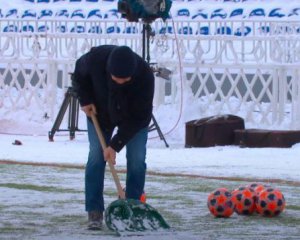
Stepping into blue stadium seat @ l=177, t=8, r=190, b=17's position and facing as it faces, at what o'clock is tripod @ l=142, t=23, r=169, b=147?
The tripod is roughly at 12 o'clock from the blue stadium seat.

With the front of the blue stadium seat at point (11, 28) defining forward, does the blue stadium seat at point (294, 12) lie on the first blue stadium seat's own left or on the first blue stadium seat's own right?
on the first blue stadium seat's own left

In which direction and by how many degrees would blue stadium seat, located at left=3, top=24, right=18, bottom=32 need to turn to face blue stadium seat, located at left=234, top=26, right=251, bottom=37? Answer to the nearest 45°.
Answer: approximately 45° to its left

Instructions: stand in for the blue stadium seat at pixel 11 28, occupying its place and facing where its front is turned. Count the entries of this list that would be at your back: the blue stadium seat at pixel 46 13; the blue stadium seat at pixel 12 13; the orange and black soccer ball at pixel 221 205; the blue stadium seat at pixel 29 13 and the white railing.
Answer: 3

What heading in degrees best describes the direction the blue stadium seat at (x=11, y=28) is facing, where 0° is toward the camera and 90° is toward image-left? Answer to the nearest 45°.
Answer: approximately 0°

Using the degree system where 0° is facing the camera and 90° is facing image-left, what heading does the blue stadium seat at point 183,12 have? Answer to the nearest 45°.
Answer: approximately 0°

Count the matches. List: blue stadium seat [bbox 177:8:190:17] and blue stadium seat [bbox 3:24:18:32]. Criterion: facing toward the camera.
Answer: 2

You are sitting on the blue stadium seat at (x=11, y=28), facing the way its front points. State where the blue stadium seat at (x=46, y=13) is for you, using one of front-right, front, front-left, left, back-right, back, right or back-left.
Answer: back

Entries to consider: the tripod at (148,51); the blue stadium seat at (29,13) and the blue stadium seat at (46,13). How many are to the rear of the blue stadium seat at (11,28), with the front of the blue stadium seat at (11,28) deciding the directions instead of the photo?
2

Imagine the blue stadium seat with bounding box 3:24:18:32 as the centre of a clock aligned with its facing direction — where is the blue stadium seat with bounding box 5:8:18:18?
the blue stadium seat with bounding box 5:8:18:18 is roughly at 6 o'clock from the blue stadium seat with bounding box 3:24:18:32.
